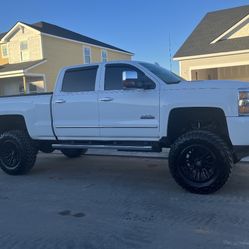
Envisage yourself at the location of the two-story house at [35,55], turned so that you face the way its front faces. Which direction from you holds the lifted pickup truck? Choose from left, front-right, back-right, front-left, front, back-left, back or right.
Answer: front-left
